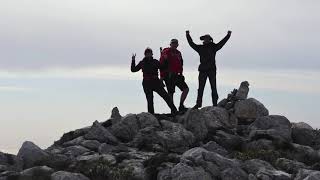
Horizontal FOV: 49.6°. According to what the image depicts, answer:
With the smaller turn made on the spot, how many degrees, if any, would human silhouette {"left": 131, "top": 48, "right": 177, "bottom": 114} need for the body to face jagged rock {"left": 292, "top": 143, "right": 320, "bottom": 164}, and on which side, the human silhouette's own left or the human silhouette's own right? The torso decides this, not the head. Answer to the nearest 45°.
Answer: approximately 90° to the human silhouette's own left

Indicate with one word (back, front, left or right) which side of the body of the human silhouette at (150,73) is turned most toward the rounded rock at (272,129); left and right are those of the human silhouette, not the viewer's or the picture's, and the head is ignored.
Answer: left

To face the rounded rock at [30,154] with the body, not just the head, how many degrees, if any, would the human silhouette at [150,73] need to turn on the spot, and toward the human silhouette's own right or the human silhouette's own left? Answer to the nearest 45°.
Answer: approximately 45° to the human silhouette's own right

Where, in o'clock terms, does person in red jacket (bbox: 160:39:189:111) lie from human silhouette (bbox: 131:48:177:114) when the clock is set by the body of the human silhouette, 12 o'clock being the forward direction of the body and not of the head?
The person in red jacket is roughly at 8 o'clock from the human silhouette.

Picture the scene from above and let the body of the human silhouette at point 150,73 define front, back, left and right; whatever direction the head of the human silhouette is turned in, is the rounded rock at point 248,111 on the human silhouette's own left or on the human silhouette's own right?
on the human silhouette's own left

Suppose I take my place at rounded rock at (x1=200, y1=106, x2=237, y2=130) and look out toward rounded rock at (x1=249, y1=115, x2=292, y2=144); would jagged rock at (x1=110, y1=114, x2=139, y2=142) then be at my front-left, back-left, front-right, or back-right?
back-right

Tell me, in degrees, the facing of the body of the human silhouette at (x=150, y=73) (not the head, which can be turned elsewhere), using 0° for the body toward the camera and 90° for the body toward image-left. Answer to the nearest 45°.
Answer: approximately 0°

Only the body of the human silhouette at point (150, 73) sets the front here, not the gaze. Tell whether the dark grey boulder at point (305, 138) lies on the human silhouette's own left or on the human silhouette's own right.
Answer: on the human silhouette's own left
